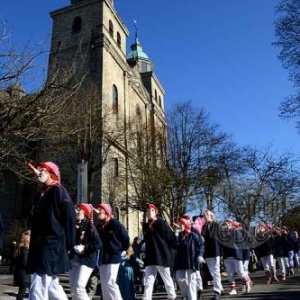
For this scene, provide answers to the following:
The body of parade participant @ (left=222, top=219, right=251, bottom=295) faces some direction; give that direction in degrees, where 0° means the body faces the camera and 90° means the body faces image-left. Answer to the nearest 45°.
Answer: approximately 45°

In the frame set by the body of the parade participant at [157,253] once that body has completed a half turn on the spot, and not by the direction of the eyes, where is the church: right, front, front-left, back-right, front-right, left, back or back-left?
front-left

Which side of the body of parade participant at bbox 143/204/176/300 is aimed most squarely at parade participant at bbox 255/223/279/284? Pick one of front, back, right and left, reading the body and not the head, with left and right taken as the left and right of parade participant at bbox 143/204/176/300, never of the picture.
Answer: back

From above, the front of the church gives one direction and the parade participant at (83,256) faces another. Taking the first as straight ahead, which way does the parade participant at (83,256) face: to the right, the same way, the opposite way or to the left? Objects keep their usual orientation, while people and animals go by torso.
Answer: to the right

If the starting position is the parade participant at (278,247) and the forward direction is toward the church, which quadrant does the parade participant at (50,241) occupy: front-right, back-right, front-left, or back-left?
back-left

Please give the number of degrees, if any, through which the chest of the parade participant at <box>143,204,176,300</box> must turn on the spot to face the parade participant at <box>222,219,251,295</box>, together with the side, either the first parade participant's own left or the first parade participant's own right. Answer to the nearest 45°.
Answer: approximately 180°

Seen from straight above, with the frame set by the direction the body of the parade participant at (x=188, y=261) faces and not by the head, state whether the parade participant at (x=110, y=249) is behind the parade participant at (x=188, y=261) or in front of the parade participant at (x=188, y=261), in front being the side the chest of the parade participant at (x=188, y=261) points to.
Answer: in front

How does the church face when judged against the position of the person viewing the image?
facing the viewer and to the right of the viewer

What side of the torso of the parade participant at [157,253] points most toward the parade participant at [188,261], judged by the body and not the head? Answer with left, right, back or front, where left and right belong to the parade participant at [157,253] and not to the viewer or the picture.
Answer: back

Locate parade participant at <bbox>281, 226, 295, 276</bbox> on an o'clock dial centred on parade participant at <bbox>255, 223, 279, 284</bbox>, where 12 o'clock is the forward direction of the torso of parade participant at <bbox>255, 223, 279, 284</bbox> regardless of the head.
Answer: parade participant at <bbox>281, 226, 295, 276</bbox> is roughly at 5 o'clock from parade participant at <bbox>255, 223, 279, 284</bbox>.

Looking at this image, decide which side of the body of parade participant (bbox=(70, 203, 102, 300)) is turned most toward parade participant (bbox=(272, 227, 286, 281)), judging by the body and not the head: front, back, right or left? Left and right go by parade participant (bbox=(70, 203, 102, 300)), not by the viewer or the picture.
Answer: back

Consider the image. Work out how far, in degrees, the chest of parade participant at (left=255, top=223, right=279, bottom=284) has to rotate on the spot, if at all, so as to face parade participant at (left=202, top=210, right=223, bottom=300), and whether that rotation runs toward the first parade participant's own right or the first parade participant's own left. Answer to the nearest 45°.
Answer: approximately 45° to the first parade participant's own left

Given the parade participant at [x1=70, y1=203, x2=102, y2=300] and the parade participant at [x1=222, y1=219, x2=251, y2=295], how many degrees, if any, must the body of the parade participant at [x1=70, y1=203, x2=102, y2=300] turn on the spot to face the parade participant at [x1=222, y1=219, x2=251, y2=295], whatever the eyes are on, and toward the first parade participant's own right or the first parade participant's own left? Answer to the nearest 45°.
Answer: approximately 180°

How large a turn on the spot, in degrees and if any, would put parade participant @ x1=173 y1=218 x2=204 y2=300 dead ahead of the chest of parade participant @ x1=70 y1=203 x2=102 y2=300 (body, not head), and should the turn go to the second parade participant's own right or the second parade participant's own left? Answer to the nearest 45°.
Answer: approximately 180°
